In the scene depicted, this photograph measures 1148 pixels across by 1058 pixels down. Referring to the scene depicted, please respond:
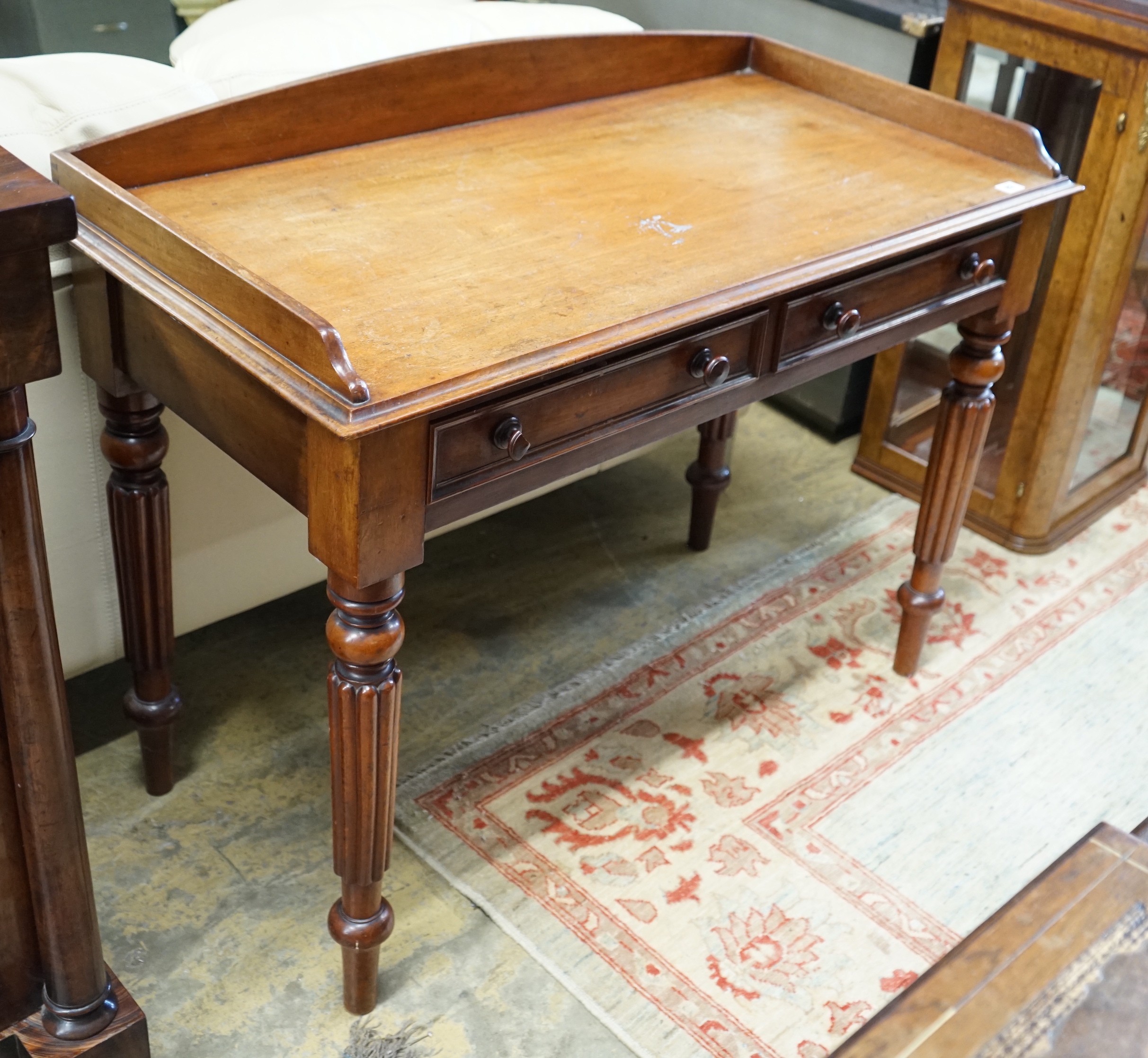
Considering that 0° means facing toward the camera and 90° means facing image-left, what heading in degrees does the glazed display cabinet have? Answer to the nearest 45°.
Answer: approximately 45°

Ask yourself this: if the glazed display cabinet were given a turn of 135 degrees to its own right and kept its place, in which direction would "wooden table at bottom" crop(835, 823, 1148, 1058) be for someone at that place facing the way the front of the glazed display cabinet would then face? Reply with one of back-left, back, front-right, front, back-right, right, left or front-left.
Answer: back

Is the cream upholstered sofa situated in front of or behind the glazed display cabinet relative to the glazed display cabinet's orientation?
in front
